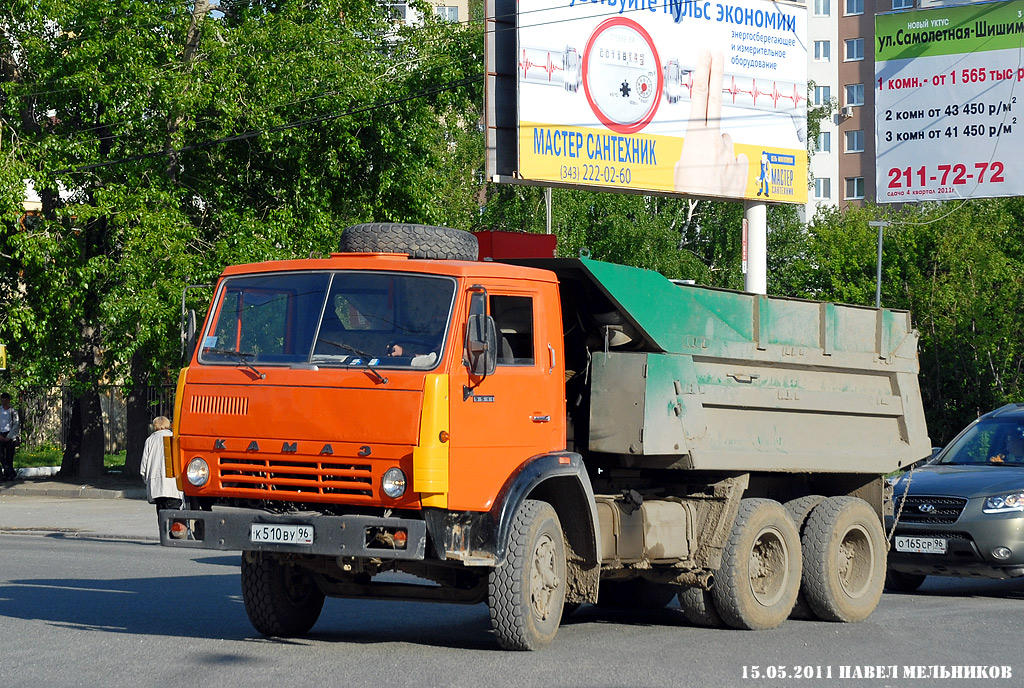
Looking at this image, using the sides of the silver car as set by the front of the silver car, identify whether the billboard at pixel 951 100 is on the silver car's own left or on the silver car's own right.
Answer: on the silver car's own right

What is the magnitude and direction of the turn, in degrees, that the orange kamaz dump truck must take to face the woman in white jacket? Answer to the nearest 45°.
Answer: approximately 90° to its right

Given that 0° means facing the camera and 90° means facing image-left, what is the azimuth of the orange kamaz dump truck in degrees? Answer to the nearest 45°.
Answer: approximately 45°

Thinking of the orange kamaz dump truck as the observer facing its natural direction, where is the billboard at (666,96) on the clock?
The billboard is roughly at 5 o'clock from the orange kamaz dump truck.

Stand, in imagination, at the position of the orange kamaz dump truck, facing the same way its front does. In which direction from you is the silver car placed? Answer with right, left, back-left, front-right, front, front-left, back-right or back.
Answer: back

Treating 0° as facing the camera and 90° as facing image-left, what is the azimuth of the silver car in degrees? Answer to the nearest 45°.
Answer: approximately 45°

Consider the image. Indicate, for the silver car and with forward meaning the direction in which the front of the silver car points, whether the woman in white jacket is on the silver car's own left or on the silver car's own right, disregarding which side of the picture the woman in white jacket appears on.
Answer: on the silver car's own right

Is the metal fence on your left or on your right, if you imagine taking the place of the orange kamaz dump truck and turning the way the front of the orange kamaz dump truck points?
on your right

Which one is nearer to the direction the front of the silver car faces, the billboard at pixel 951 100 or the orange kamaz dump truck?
the orange kamaz dump truck

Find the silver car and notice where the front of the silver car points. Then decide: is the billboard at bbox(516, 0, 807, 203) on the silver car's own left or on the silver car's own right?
on the silver car's own right

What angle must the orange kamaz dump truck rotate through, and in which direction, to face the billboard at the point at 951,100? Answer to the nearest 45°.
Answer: approximately 180°
